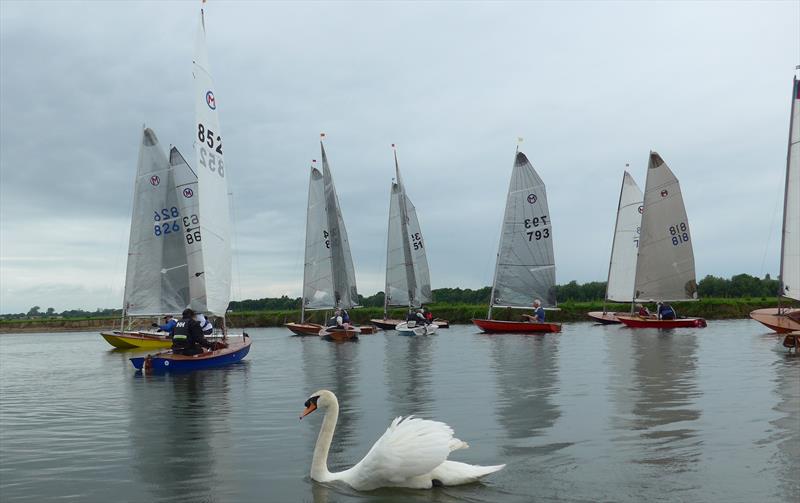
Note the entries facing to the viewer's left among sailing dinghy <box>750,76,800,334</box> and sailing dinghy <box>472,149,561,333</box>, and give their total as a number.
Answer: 2

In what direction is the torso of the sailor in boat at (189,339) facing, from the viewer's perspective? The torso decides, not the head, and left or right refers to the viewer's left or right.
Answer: facing away from the viewer and to the right of the viewer

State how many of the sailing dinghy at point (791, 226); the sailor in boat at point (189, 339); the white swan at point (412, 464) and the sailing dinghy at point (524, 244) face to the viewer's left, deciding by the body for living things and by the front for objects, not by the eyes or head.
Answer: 3

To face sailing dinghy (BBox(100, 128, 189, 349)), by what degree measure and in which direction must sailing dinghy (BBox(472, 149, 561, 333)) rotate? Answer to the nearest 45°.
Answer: approximately 45° to its left

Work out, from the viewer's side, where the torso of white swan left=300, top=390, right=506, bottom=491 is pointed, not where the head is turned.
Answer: to the viewer's left

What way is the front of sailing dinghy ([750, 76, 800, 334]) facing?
to the viewer's left

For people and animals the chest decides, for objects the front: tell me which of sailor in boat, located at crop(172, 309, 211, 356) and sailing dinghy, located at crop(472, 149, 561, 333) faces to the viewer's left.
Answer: the sailing dinghy

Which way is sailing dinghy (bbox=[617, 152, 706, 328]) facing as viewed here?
to the viewer's left

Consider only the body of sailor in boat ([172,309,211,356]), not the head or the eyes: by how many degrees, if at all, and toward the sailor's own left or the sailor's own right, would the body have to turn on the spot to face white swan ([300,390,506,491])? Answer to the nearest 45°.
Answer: approximately 135° to the sailor's own right

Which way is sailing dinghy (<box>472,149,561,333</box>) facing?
to the viewer's left
